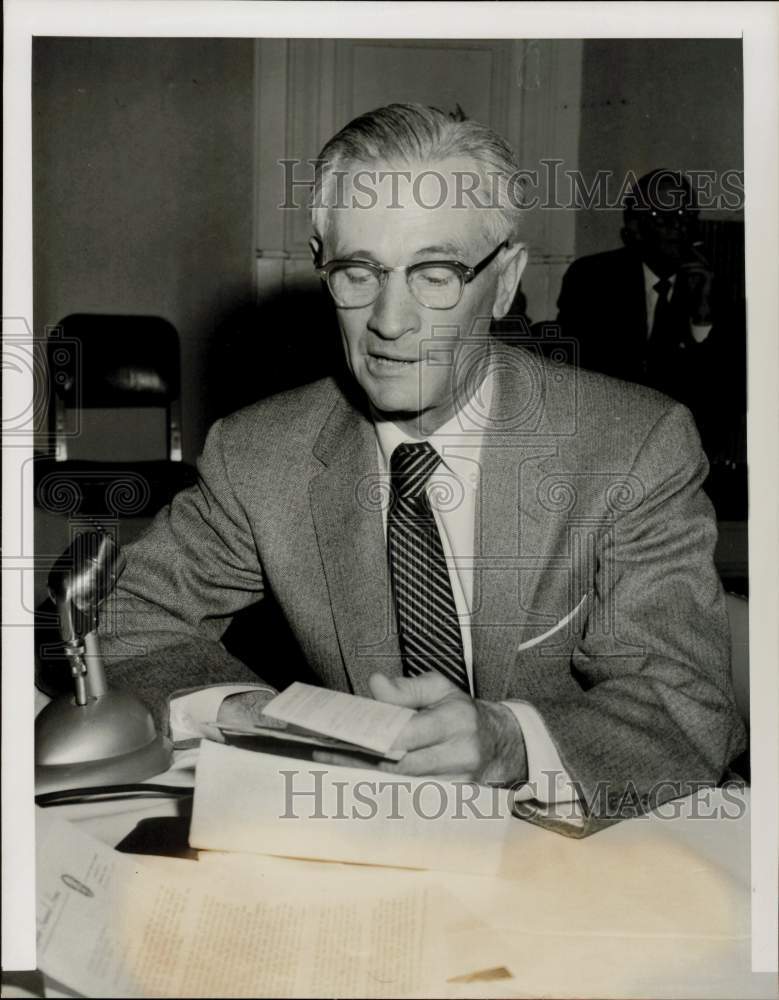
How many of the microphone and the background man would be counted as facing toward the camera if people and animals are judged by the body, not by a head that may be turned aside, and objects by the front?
1

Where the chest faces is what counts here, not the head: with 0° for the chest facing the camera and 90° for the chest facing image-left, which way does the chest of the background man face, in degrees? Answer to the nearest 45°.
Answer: approximately 0°

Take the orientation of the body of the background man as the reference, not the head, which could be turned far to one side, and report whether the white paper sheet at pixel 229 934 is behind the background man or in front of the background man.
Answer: in front

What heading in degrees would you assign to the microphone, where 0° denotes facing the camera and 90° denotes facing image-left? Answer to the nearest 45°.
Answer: approximately 225°
